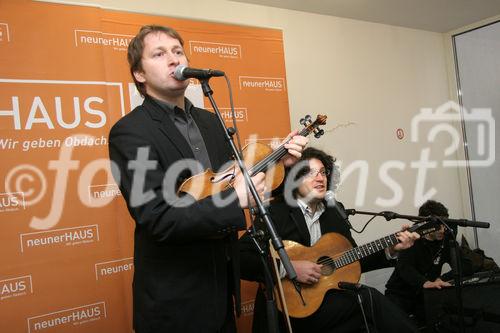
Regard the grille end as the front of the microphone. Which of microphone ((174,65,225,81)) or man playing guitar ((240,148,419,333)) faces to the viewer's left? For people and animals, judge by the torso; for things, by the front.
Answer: the microphone

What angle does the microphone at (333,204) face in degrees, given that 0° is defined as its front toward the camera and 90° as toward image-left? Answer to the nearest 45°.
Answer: approximately 90°

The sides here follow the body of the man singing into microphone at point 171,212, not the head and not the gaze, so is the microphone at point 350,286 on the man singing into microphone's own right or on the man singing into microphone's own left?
on the man singing into microphone's own left

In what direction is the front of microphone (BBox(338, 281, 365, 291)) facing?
to the viewer's left

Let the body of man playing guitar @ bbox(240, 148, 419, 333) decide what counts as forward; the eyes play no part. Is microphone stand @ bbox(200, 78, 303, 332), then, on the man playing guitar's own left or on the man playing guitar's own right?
on the man playing guitar's own right

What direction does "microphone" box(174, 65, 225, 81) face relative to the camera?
to the viewer's left

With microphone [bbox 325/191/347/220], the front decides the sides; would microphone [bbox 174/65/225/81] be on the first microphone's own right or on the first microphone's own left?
on the first microphone's own left

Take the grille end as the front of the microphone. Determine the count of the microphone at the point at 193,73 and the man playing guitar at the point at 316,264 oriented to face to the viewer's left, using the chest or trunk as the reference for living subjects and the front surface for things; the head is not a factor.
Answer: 1

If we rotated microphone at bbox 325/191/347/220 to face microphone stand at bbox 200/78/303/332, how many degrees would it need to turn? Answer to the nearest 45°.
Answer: approximately 90° to its left
